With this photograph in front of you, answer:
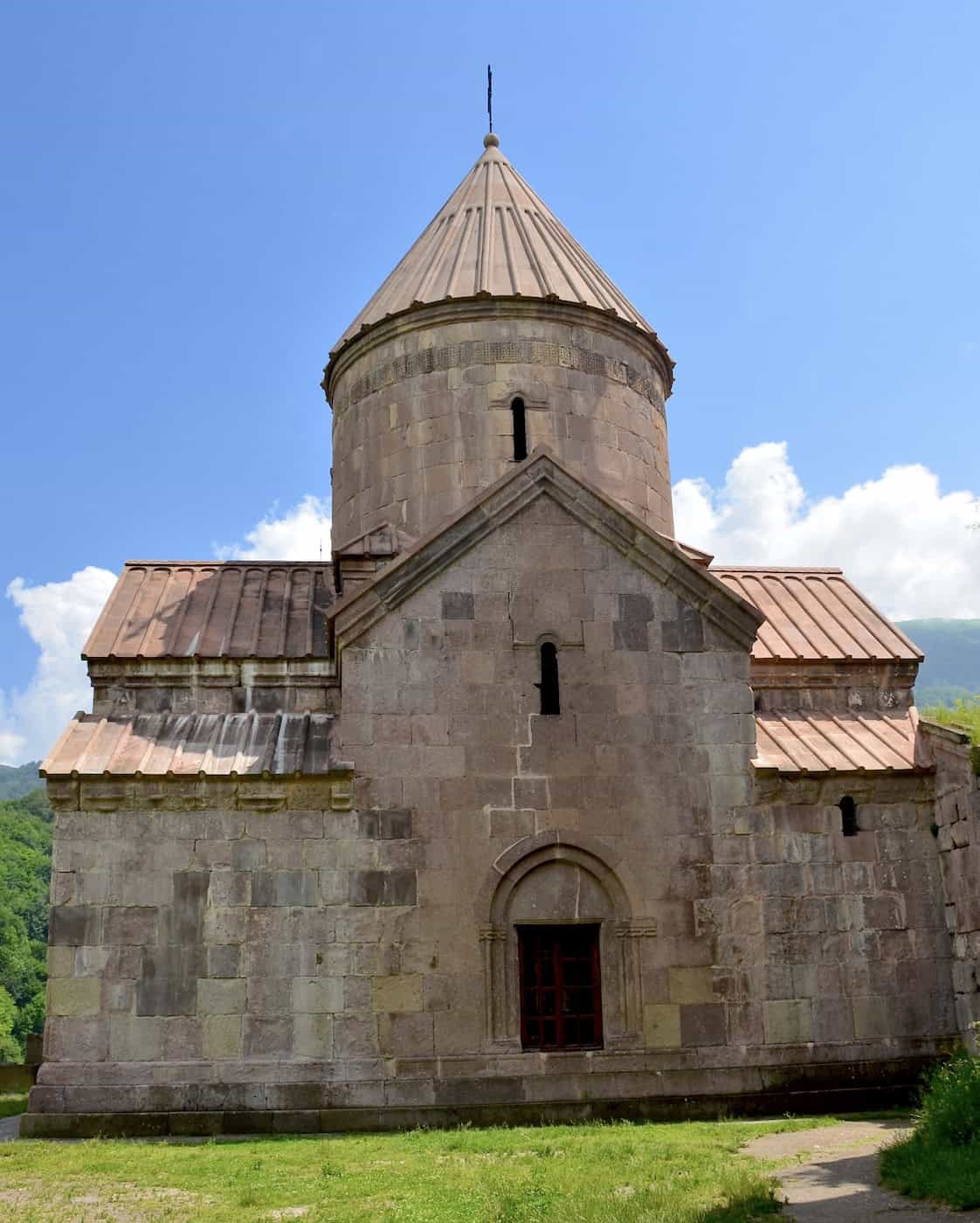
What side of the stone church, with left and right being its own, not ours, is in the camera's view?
front
